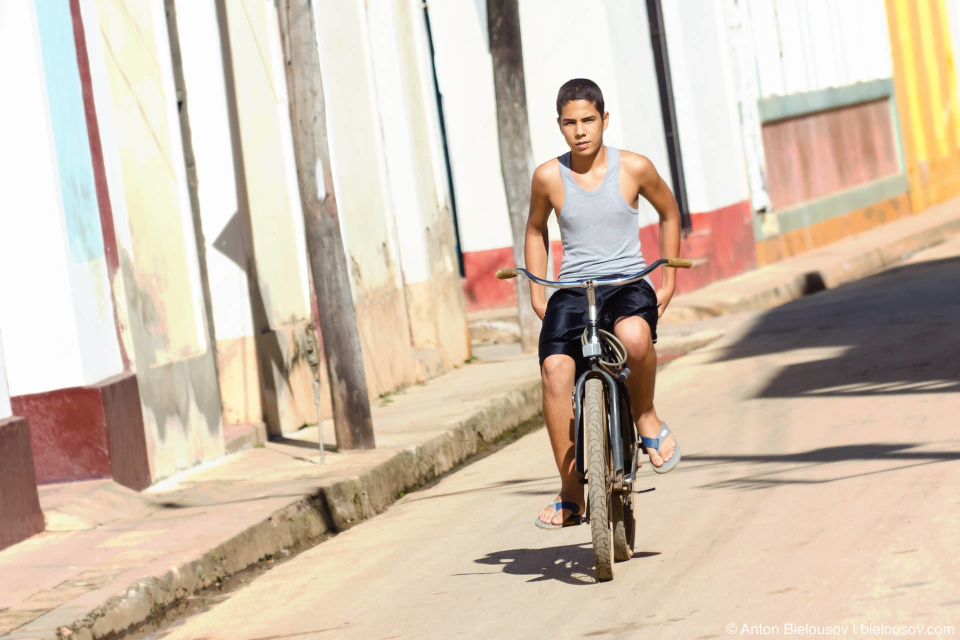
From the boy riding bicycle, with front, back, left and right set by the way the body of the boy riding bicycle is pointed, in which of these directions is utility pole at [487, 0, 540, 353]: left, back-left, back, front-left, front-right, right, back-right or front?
back

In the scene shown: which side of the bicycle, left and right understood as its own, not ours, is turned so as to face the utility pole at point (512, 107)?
back

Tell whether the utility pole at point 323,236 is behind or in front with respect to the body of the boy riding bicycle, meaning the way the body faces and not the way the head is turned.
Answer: behind

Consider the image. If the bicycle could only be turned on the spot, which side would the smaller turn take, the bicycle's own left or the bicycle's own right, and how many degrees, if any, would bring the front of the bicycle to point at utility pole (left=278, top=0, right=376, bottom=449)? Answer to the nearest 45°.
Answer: approximately 180°

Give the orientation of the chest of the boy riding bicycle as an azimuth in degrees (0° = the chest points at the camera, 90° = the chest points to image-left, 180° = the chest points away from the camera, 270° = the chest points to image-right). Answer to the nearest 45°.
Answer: approximately 0°

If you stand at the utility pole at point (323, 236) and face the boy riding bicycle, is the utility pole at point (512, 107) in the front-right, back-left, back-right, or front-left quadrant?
back-left
